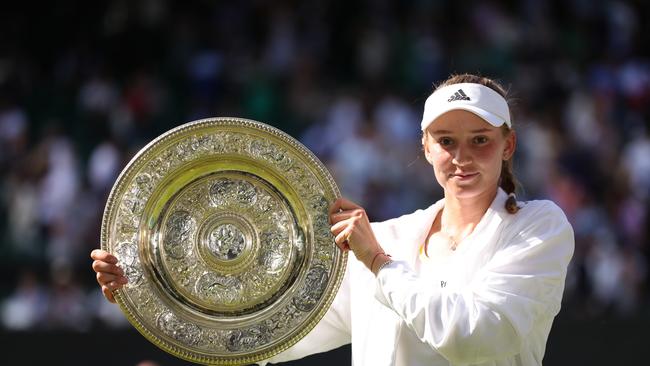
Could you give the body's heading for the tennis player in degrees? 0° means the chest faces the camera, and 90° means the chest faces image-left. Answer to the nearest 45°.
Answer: approximately 45°
